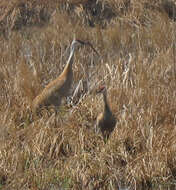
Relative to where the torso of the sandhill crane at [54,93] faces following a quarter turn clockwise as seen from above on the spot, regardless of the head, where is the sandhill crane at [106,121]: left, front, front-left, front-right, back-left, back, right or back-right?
front-left

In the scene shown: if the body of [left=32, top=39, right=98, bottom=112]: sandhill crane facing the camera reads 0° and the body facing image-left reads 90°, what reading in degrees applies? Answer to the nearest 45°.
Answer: approximately 270°
